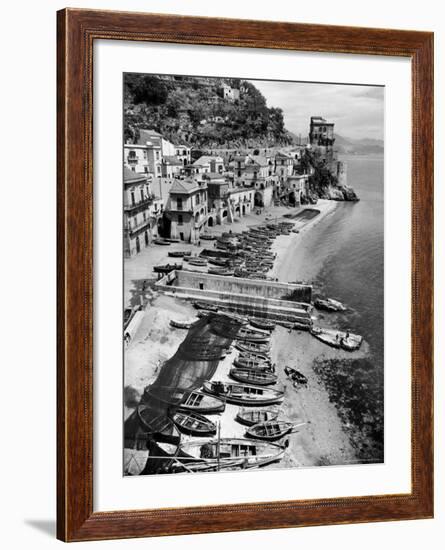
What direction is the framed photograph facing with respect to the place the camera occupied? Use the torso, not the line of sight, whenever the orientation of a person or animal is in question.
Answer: facing the viewer and to the right of the viewer
